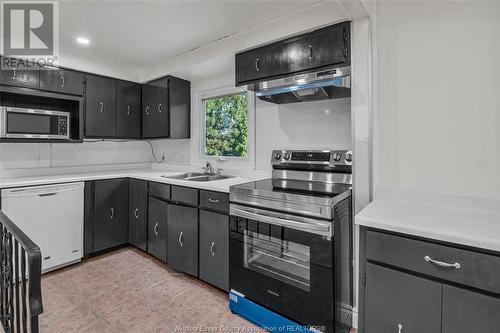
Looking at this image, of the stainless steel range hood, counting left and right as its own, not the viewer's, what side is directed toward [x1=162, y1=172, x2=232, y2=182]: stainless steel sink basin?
right

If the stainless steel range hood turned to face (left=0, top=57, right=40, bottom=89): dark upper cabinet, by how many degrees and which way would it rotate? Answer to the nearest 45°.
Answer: approximately 45° to its right

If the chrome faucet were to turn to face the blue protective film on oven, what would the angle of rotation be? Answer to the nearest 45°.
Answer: approximately 45° to its left

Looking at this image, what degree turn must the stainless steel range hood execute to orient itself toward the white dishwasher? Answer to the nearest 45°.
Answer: approximately 45° to its right

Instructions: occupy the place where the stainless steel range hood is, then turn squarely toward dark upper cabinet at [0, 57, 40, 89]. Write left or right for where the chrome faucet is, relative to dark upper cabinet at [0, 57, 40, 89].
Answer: right

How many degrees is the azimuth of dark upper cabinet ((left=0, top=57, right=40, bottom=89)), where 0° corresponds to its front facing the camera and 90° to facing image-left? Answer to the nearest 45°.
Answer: approximately 0°
